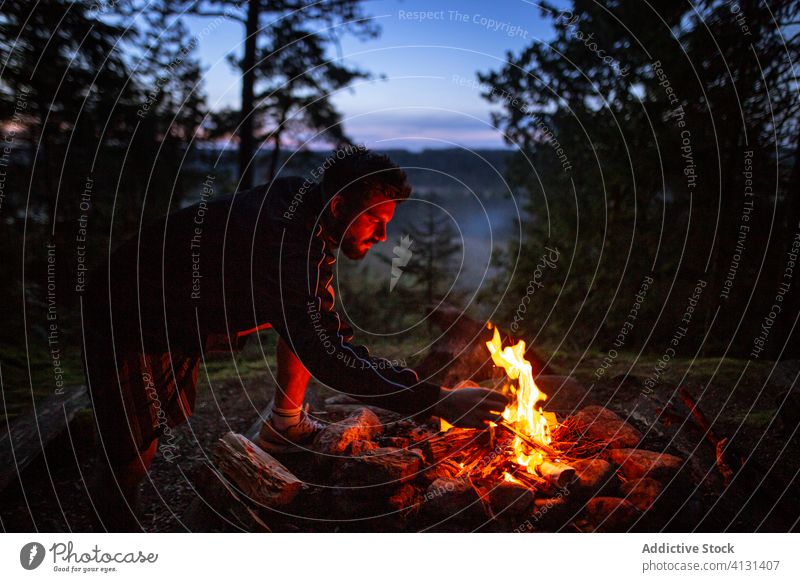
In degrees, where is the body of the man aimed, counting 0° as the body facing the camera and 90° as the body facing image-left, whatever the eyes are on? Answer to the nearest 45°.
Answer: approximately 270°

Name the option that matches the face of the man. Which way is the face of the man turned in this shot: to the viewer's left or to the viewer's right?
to the viewer's right

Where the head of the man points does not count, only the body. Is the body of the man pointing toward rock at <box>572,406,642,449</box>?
yes

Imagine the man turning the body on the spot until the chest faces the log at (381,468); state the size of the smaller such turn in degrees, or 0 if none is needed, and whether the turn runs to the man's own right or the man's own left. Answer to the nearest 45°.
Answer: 0° — they already face it

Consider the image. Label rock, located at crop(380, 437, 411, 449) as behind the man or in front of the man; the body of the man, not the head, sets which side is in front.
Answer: in front

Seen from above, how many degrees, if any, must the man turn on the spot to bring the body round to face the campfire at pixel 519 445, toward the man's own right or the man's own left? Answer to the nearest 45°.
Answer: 0° — they already face it

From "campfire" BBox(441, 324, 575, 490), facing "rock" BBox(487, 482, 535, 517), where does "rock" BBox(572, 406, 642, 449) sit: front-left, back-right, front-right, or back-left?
back-left

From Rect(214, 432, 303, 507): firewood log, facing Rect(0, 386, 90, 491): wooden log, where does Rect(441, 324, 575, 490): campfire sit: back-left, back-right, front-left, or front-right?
back-right

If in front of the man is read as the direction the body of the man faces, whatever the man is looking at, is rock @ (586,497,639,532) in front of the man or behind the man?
in front

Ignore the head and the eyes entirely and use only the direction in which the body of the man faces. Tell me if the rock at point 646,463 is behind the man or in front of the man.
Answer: in front
